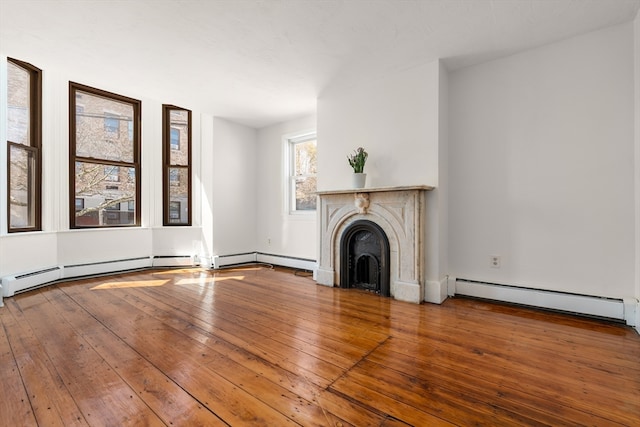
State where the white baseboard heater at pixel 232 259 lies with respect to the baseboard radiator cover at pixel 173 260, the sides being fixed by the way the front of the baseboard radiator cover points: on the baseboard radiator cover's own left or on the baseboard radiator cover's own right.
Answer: on the baseboard radiator cover's own left

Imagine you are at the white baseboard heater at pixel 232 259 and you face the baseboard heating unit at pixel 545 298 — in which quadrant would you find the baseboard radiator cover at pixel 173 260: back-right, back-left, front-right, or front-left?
back-right

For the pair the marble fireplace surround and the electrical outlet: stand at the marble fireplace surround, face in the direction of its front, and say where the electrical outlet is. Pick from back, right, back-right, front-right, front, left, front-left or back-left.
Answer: back-left

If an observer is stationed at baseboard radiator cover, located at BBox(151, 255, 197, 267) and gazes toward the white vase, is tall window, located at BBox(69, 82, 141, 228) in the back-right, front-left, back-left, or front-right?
back-right

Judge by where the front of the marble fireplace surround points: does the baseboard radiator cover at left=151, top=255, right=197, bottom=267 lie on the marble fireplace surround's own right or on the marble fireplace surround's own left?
on the marble fireplace surround's own right

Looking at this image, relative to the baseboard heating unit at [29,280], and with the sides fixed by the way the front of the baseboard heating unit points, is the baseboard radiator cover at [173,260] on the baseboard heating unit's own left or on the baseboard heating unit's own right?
on the baseboard heating unit's own left
